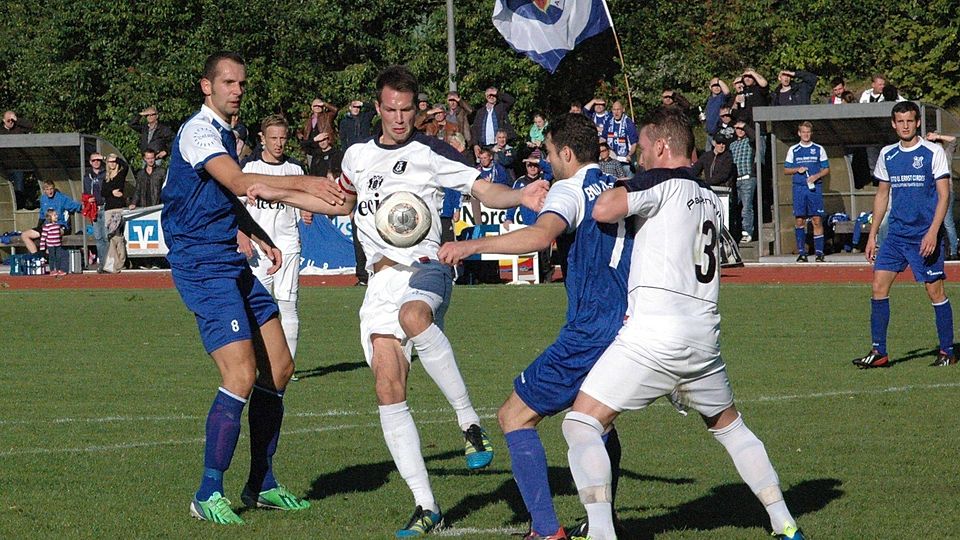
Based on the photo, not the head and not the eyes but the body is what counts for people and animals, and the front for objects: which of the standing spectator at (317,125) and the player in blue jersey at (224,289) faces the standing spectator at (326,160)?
the standing spectator at (317,125)

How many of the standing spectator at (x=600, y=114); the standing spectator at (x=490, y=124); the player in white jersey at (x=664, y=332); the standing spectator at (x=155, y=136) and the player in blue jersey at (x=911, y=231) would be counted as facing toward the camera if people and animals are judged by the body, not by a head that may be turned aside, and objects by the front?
4

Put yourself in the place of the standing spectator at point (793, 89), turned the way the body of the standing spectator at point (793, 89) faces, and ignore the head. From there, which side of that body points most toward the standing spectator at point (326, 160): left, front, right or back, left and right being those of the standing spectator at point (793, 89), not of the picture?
right

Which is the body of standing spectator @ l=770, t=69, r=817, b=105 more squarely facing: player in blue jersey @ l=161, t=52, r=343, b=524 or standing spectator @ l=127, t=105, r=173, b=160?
the player in blue jersey

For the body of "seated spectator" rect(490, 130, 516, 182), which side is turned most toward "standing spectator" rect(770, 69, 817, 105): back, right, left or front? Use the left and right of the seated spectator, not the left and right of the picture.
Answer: left

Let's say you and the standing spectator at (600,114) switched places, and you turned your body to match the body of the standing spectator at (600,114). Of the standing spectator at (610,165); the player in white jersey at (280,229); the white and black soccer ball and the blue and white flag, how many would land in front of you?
3

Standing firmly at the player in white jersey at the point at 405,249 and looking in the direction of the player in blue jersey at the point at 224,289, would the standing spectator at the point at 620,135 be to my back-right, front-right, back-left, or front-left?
back-right

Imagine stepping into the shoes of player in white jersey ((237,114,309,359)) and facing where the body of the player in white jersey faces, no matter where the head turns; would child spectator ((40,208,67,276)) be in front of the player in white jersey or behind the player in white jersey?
behind

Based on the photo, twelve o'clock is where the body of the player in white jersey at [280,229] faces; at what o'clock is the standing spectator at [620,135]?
The standing spectator is roughly at 7 o'clock from the player in white jersey.

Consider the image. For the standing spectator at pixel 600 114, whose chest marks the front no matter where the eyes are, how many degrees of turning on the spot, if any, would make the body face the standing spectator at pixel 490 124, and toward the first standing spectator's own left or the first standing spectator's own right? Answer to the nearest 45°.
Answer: approximately 90° to the first standing spectator's own right

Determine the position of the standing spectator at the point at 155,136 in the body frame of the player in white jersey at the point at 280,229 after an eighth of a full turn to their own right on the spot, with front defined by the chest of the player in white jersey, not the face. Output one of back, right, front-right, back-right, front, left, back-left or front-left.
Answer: back-right

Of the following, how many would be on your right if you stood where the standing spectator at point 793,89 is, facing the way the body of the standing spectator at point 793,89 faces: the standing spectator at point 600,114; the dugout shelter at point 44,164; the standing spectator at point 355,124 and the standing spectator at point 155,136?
4

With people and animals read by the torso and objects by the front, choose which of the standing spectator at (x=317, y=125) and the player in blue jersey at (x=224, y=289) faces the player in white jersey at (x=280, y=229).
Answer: the standing spectator

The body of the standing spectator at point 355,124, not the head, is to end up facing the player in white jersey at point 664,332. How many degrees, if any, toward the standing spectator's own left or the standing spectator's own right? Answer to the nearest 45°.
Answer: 0° — they already face them

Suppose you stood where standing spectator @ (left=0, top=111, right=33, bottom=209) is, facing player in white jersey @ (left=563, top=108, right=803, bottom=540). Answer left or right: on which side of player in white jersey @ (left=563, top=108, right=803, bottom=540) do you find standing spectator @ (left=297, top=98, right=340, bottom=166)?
left
